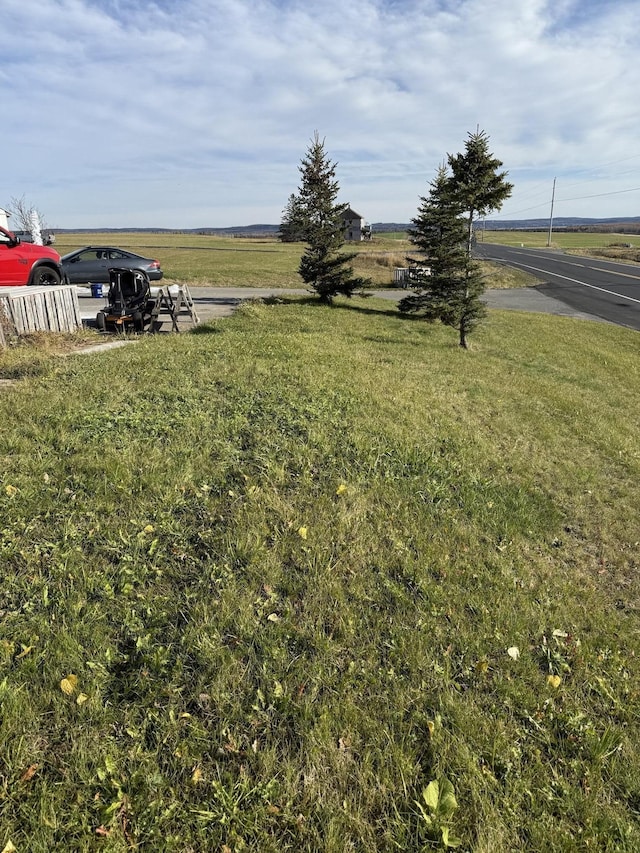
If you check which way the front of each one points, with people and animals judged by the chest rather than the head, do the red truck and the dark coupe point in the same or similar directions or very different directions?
very different directions

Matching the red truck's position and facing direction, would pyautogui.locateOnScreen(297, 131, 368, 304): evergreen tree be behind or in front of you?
in front

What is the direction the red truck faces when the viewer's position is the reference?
facing to the right of the viewer

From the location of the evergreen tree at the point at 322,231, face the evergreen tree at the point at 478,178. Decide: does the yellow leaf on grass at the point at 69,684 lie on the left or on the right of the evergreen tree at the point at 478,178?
right

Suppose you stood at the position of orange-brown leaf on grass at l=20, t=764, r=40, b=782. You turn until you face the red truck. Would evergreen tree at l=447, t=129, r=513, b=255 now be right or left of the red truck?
right

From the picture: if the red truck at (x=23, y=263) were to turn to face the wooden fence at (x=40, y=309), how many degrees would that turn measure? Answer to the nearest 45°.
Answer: approximately 90° to its right
